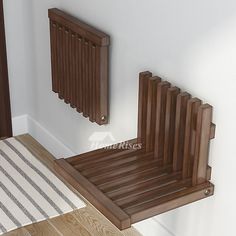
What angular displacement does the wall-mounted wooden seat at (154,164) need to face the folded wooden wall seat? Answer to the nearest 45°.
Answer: approximately 90° to its right

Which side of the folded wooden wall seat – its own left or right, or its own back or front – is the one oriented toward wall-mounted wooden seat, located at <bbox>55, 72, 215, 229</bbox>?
left

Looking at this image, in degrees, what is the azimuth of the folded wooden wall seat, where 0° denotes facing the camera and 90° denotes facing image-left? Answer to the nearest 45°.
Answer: approximately 45°

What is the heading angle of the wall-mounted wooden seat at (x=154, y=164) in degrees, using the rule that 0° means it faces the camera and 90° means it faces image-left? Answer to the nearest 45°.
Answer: approximately 45°
